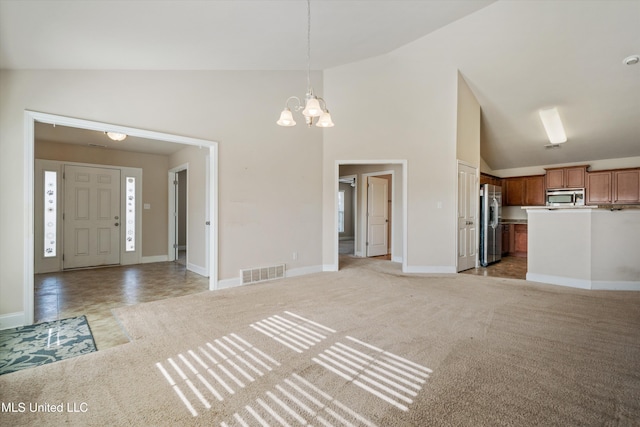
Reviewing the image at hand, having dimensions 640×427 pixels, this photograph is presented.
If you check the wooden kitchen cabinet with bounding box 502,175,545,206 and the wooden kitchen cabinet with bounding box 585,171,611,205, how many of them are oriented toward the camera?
2

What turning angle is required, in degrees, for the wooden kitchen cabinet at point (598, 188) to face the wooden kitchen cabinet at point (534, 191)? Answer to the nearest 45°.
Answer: approximately 90° to its right

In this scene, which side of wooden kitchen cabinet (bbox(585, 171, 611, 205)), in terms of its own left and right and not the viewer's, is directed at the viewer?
front

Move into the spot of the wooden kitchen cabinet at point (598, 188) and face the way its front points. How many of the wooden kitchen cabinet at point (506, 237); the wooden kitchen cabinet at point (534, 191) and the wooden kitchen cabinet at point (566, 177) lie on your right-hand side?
3

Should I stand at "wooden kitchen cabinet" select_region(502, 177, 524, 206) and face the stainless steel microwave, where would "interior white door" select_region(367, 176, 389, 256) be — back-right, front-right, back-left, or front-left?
back-right

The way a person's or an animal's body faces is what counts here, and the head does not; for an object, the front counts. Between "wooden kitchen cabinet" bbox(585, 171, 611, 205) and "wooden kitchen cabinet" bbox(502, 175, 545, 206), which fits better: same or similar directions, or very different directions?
same or similar directions

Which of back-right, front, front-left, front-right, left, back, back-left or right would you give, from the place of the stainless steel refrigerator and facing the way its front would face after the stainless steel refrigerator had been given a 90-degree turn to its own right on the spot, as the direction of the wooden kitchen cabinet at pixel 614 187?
back

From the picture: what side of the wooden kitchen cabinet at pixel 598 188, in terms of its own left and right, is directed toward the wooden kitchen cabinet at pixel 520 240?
right

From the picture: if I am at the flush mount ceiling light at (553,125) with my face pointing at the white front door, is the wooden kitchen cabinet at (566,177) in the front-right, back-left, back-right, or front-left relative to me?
back-right

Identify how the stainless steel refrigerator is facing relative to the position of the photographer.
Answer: facing the viewer and to the right of the viewer

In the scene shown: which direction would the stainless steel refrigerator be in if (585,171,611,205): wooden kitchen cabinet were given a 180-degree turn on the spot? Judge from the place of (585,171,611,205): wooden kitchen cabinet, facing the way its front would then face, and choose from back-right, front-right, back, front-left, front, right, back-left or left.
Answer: back-left

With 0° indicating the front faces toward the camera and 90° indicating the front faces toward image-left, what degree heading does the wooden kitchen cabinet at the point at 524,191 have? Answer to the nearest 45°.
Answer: approximately 0°

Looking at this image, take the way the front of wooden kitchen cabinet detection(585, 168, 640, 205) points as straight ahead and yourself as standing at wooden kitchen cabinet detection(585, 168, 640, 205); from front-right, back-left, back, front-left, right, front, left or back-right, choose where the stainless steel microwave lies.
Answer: front-right

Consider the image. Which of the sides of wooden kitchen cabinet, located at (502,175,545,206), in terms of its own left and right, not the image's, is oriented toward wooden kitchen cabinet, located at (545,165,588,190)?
left
